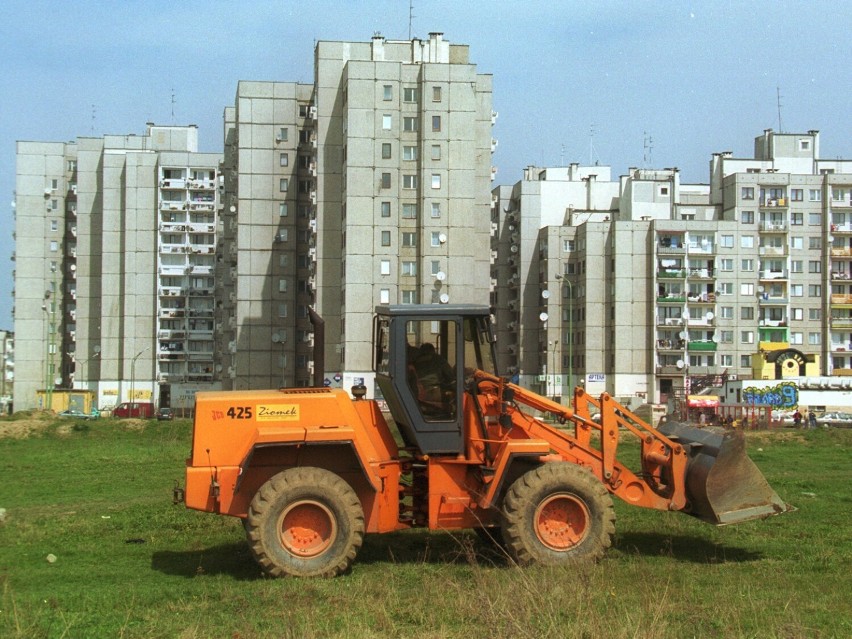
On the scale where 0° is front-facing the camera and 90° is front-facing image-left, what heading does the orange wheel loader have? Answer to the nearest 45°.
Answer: approximately 270°
